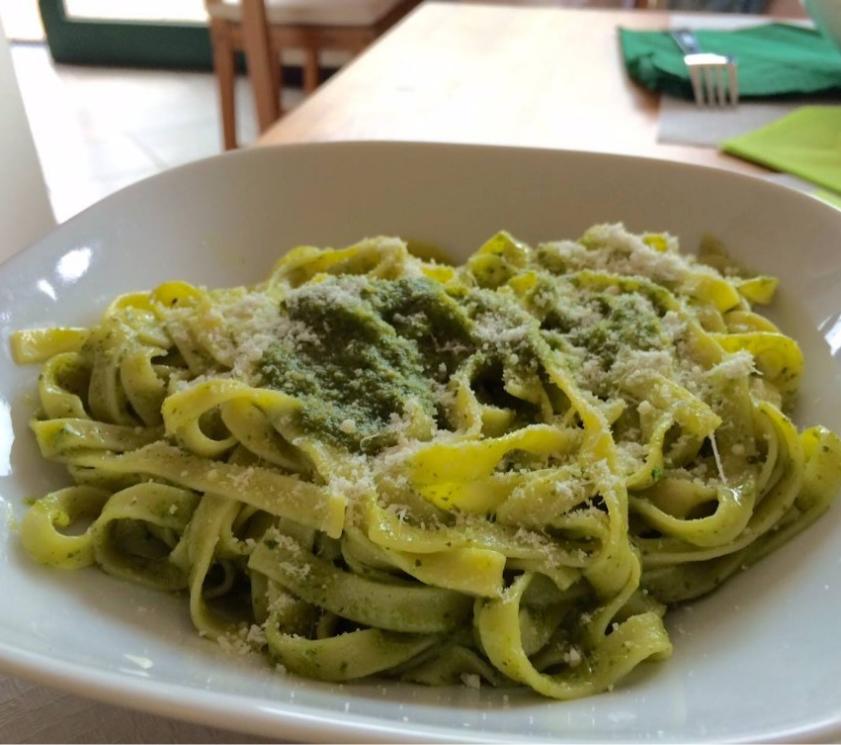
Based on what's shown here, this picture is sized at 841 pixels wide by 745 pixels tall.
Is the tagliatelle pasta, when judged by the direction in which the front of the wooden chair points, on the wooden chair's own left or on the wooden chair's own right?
on the wooden chair's own right

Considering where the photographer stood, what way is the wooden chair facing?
facing to the right of the viewer

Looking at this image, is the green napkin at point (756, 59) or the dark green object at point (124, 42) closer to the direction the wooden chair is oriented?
the green napkin

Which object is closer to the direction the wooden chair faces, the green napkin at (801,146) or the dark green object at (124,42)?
the green napkin

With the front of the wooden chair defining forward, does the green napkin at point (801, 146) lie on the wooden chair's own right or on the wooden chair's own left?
on the wooden chair's own right
